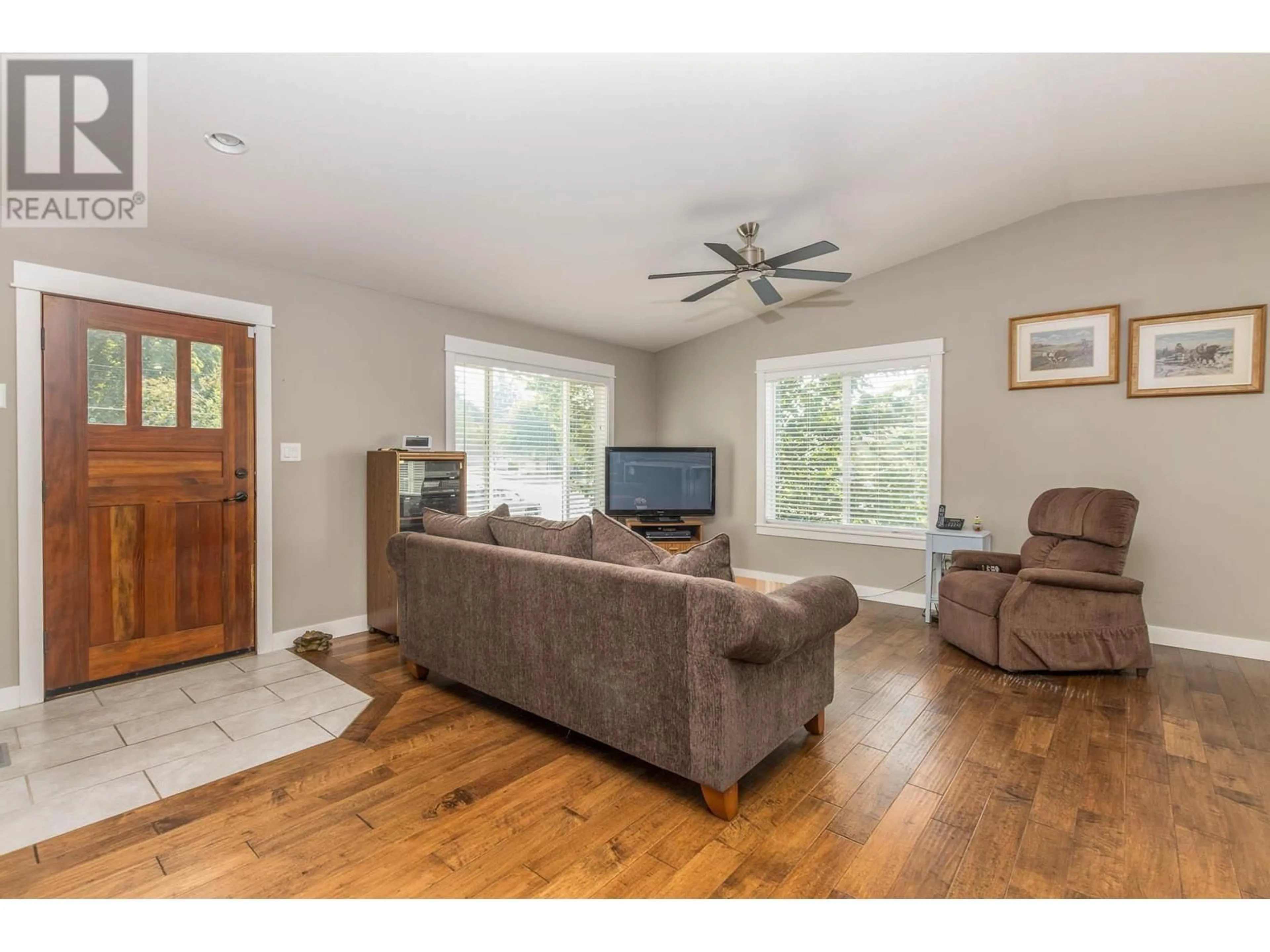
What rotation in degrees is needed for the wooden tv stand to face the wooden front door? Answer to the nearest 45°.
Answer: approximately 45° to its right

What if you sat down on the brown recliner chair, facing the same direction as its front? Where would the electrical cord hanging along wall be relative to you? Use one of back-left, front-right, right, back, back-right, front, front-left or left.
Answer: right

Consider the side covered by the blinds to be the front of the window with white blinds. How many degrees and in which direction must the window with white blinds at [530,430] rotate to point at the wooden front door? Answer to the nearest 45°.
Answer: approximately 90° to its right

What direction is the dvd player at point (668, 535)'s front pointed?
toward the camera

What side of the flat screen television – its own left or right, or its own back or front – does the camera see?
front

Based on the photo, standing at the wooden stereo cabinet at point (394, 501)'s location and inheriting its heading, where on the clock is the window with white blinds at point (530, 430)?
The window with white blinds is roughly at 9 o'clock from the wooden stereo cabinet.

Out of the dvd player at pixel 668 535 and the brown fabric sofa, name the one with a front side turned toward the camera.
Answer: the dvd player

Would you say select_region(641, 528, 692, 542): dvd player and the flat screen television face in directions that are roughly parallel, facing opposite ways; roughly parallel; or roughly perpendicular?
roughly parallel

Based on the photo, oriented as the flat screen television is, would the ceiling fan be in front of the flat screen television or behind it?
in front

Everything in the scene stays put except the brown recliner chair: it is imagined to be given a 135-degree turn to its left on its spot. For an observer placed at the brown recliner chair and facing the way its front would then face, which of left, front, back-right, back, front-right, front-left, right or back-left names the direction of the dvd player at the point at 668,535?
back

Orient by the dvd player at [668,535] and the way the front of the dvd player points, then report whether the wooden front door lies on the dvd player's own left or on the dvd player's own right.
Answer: on the dvd player's own right

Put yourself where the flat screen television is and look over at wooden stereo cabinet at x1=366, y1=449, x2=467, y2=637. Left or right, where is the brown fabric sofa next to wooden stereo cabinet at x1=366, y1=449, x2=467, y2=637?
left

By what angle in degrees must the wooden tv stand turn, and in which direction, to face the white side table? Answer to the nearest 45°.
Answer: approximately 45° to its left

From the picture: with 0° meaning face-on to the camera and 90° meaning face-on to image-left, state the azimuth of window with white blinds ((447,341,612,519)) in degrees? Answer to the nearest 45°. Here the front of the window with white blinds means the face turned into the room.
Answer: approximately 315°

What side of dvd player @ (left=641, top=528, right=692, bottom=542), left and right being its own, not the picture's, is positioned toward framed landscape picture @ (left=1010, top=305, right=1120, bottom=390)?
left

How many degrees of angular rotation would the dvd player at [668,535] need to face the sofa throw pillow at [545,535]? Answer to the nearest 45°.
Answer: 0° — it already faces it

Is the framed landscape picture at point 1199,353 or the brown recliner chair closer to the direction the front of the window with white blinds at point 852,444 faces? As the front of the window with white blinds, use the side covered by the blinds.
the brown recliner chair

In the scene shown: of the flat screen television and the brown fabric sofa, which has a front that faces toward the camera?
the flat screen television

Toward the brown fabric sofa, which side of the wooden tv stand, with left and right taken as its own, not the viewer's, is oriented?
front

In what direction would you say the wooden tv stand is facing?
toward the camera

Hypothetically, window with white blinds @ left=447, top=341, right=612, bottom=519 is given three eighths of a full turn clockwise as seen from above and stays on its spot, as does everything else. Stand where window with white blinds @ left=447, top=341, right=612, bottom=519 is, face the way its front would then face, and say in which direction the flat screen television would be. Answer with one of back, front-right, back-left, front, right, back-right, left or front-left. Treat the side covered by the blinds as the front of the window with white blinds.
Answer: back

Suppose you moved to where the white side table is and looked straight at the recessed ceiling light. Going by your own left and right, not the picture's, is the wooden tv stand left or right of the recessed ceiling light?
right
